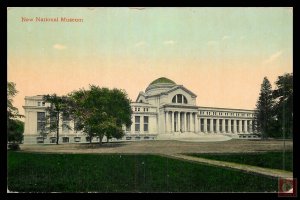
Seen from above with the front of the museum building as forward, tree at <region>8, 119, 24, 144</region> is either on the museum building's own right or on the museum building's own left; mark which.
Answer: on the museum building's own right

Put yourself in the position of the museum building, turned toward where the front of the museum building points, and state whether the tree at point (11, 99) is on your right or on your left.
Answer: on your right

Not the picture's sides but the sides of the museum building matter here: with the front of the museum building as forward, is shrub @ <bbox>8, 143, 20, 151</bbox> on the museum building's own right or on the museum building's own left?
on the museum building's own right
